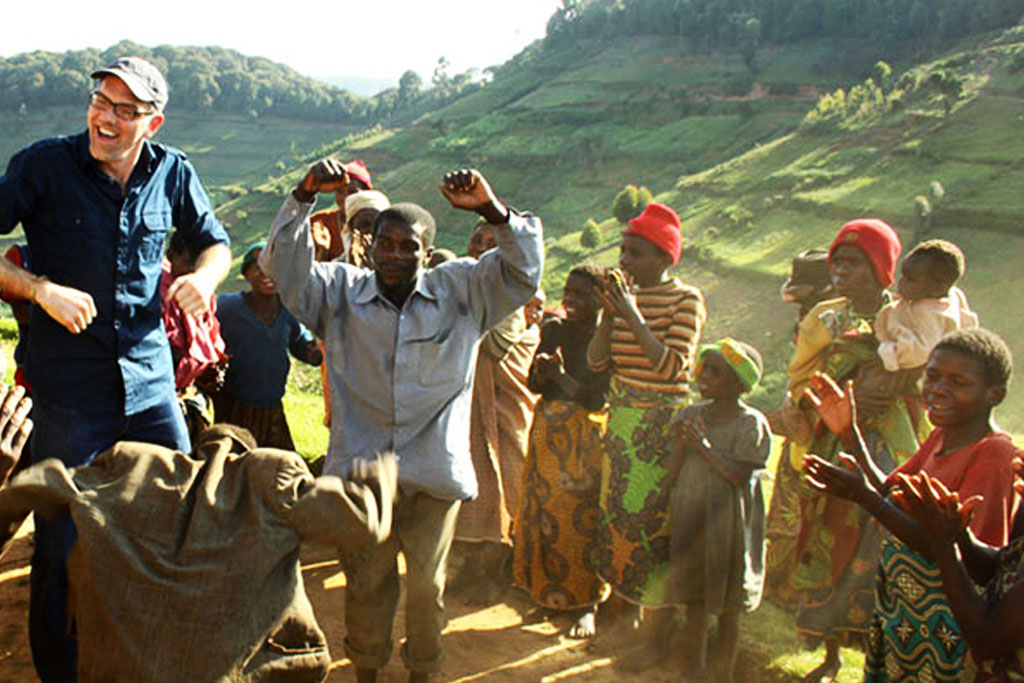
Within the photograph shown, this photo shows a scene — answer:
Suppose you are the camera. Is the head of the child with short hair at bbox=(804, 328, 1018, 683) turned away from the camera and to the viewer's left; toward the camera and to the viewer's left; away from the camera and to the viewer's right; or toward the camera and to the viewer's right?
toward the camera and to the viewer's left

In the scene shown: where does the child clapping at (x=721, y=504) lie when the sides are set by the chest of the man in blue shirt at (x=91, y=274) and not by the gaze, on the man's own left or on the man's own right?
on the man's own left

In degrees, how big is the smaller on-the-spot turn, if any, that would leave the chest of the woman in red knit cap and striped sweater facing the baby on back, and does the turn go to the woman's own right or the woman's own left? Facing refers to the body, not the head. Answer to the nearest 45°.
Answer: approximately 135° to the woman's own left

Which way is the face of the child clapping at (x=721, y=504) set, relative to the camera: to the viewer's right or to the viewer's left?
to the viewer's left

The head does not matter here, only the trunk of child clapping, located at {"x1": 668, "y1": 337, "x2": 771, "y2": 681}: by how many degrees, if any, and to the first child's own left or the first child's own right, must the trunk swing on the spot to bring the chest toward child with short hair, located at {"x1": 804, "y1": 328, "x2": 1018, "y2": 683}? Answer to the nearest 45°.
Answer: approximately 90° to the first child's own left

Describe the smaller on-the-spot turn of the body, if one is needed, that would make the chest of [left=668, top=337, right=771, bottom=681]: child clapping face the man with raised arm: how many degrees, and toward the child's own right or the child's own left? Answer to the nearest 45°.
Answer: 0° — they already face them

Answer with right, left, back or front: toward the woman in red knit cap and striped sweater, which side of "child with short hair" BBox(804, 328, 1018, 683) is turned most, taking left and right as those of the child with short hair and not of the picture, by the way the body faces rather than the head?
right

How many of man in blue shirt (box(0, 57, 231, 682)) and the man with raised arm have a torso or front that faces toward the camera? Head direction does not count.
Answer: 2
